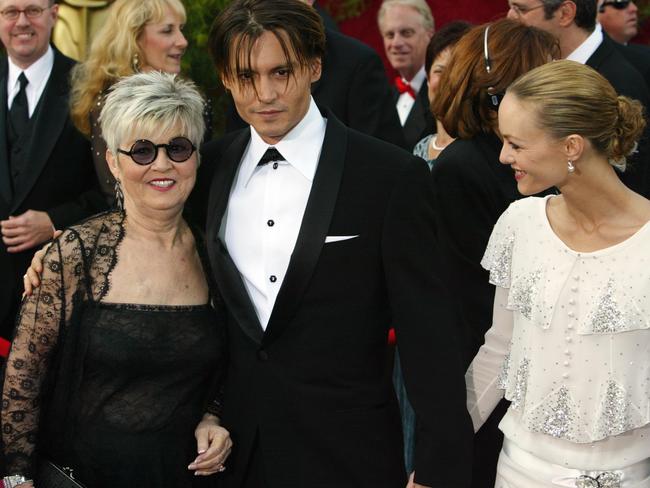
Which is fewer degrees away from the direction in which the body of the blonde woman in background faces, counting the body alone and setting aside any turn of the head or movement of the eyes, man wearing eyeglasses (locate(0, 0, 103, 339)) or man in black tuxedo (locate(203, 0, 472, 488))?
the man in black tuxedo

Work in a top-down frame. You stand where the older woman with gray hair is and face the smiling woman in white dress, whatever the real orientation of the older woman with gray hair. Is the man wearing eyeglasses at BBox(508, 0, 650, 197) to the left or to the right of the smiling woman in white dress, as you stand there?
left
